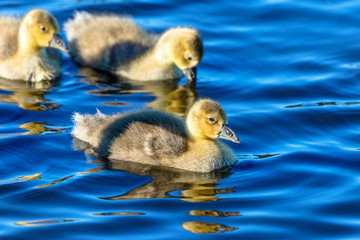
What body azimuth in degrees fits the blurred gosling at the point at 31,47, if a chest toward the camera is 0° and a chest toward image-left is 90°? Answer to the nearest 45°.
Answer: approximately 315°

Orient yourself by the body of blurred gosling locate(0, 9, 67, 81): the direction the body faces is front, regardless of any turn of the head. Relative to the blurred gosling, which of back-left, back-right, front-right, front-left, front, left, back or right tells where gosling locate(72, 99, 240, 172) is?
front

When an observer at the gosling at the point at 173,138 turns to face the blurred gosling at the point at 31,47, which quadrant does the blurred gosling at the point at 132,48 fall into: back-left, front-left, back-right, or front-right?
front-right

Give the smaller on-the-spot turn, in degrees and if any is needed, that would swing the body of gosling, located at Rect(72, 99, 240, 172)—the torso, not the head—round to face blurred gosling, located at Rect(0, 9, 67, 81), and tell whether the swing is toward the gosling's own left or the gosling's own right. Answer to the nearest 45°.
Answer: approximately 135° to the gosling's own left

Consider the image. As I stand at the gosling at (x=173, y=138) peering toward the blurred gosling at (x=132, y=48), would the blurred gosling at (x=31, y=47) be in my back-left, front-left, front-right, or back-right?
front-left

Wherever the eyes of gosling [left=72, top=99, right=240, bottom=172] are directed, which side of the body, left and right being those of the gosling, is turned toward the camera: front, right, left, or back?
right

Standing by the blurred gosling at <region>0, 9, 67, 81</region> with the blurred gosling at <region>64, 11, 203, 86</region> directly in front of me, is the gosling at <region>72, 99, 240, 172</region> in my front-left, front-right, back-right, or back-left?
front-right

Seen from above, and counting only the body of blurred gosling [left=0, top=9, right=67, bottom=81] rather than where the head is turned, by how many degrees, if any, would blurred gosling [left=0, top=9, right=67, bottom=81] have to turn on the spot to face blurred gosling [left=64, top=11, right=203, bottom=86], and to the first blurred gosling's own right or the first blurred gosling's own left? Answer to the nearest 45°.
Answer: approximately 45° to the first blurred gosling's own left

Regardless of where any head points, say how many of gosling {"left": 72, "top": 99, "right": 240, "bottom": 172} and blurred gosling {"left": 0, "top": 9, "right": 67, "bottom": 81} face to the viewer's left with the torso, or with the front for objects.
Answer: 0
